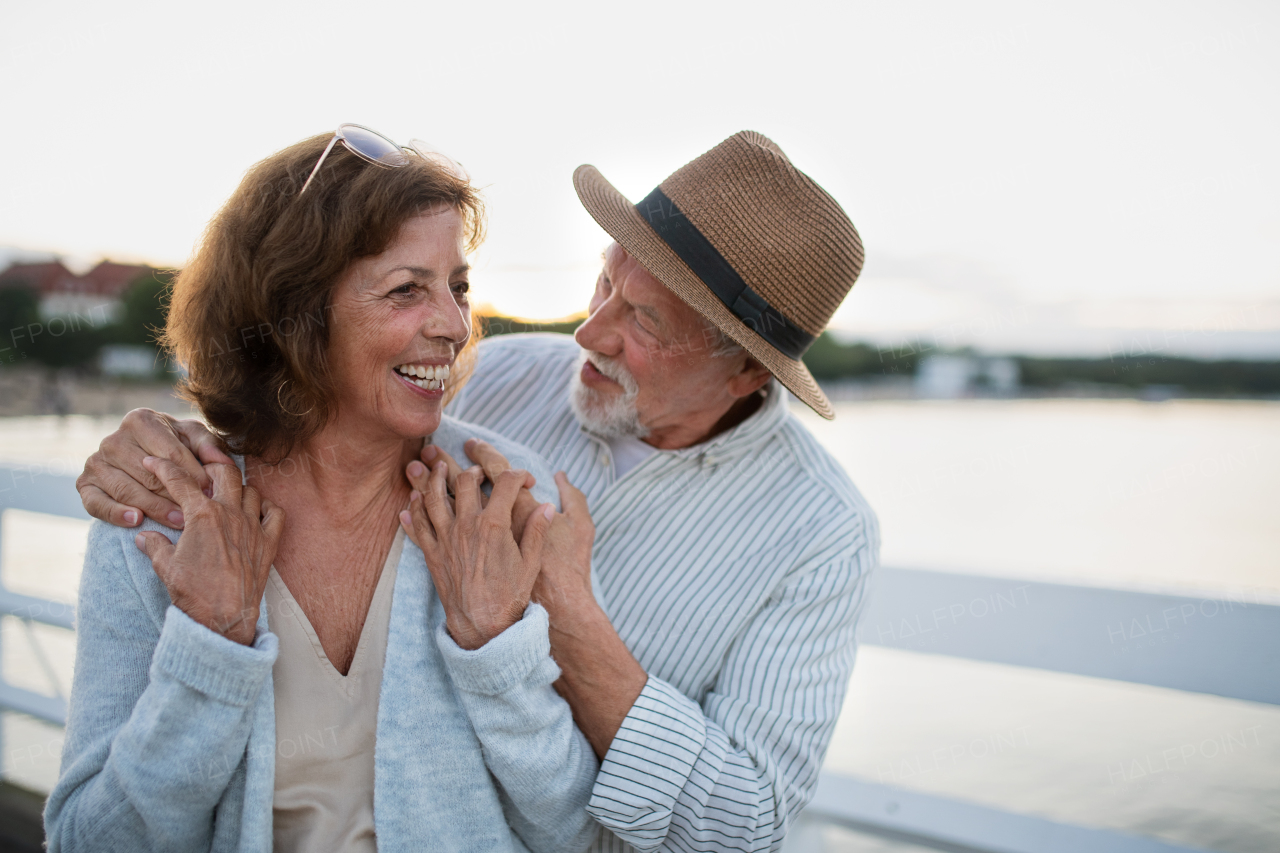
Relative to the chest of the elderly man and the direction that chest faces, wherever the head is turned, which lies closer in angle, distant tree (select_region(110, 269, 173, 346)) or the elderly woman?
the elderly woman

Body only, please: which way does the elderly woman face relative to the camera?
toward the camera

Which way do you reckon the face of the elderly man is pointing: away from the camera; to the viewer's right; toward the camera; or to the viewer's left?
to the viewer's left

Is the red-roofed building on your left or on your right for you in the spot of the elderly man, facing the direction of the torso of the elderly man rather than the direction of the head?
on your right

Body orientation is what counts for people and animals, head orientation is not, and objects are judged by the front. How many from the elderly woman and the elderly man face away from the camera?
0

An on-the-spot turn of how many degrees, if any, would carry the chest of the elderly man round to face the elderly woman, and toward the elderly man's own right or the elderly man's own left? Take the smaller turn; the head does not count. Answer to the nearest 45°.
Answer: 0° — they already face them

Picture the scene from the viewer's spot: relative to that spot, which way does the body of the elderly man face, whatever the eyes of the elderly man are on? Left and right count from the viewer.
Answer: facing the viewer and to the left of the viewer

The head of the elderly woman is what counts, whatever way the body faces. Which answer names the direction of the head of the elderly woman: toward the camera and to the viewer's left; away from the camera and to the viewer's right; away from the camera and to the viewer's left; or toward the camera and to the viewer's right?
toward the camera and to the viewer's right
